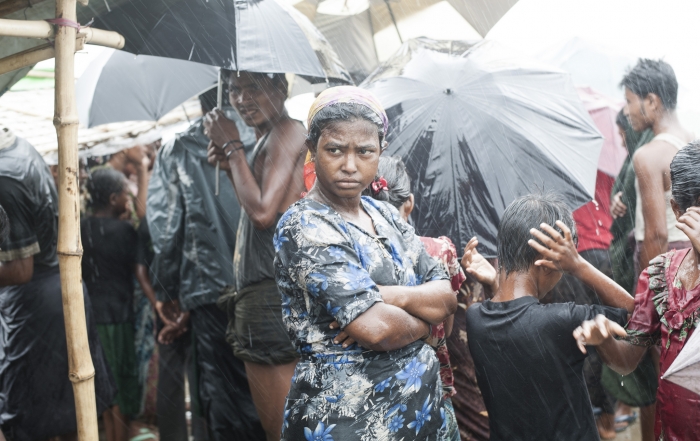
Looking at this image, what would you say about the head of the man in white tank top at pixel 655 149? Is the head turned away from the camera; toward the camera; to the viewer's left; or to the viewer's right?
to the viewer's left

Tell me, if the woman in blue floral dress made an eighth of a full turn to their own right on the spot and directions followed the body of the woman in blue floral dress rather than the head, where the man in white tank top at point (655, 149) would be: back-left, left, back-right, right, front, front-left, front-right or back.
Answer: back-left

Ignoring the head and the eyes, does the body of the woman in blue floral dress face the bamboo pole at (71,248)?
no

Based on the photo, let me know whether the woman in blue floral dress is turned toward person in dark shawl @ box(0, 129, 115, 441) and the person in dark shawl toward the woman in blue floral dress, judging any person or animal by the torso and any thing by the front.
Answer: no

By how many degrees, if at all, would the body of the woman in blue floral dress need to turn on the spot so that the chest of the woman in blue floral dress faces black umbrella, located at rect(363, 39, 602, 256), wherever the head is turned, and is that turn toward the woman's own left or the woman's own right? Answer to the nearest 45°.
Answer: approximately 90° to the woman's own left

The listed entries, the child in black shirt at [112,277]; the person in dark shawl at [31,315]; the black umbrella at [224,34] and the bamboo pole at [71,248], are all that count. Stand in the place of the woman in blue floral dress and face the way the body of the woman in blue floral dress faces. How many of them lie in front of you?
0

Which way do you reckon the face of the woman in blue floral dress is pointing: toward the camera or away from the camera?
toward the camera

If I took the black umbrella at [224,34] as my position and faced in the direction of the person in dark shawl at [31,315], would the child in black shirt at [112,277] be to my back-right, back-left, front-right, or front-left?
front-right

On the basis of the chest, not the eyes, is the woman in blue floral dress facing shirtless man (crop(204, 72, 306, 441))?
no

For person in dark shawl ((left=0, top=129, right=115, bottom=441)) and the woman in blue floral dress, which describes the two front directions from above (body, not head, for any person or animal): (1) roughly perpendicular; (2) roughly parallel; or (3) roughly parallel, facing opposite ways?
roughly perpendicular

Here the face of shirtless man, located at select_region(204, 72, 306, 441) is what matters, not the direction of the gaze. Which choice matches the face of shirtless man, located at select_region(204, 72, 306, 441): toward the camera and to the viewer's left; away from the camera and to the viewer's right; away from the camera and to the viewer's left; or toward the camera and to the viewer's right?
toward the camera and to the viewer's left
